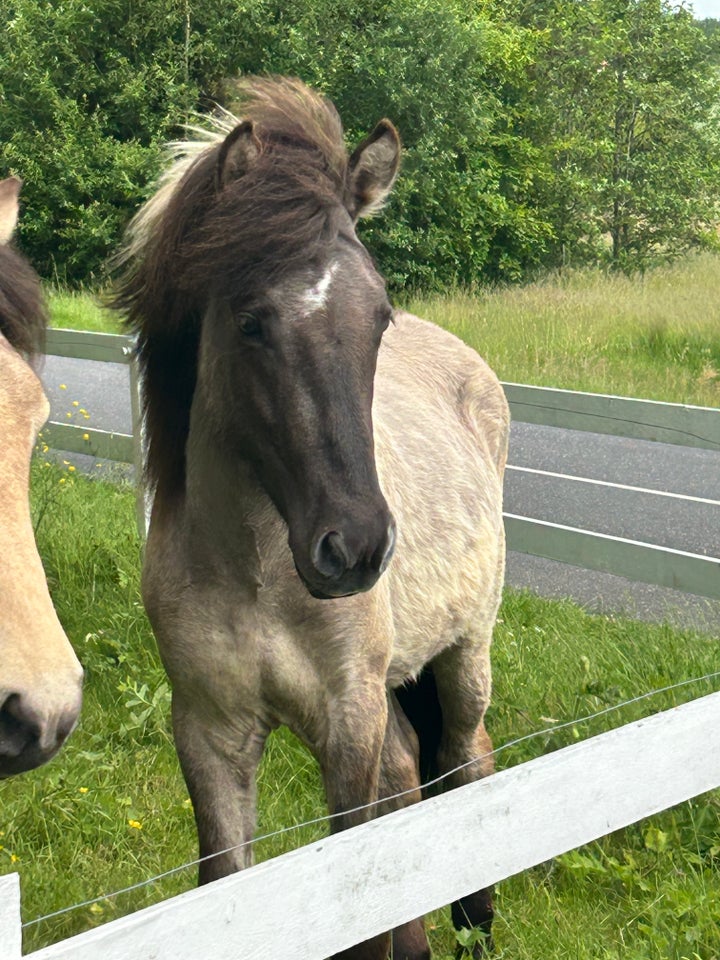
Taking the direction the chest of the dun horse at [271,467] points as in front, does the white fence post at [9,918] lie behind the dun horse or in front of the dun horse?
in front

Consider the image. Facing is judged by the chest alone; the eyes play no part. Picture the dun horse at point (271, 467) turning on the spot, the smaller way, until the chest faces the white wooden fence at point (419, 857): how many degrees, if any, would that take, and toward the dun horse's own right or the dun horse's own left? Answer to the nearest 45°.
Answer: approximately 45° to the dun horse's own left

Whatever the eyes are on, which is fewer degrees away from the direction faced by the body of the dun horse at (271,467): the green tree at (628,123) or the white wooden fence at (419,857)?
the white wooden fence

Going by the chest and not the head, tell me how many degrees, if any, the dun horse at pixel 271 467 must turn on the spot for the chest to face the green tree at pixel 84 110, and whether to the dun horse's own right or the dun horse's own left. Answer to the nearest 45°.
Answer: approximately 135° to the dun horse's own right

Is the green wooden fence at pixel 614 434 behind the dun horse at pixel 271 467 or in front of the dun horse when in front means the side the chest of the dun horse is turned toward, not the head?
behind

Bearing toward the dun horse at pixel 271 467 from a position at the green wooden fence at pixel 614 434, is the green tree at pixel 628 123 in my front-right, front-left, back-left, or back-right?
back-right

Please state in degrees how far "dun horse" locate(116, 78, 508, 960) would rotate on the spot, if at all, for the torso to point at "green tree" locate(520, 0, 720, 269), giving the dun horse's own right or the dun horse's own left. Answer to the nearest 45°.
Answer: approximately 135° to the dun horse's own right

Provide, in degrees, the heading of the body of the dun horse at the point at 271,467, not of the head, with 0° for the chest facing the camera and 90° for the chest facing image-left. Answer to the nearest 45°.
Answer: approximately 45°
